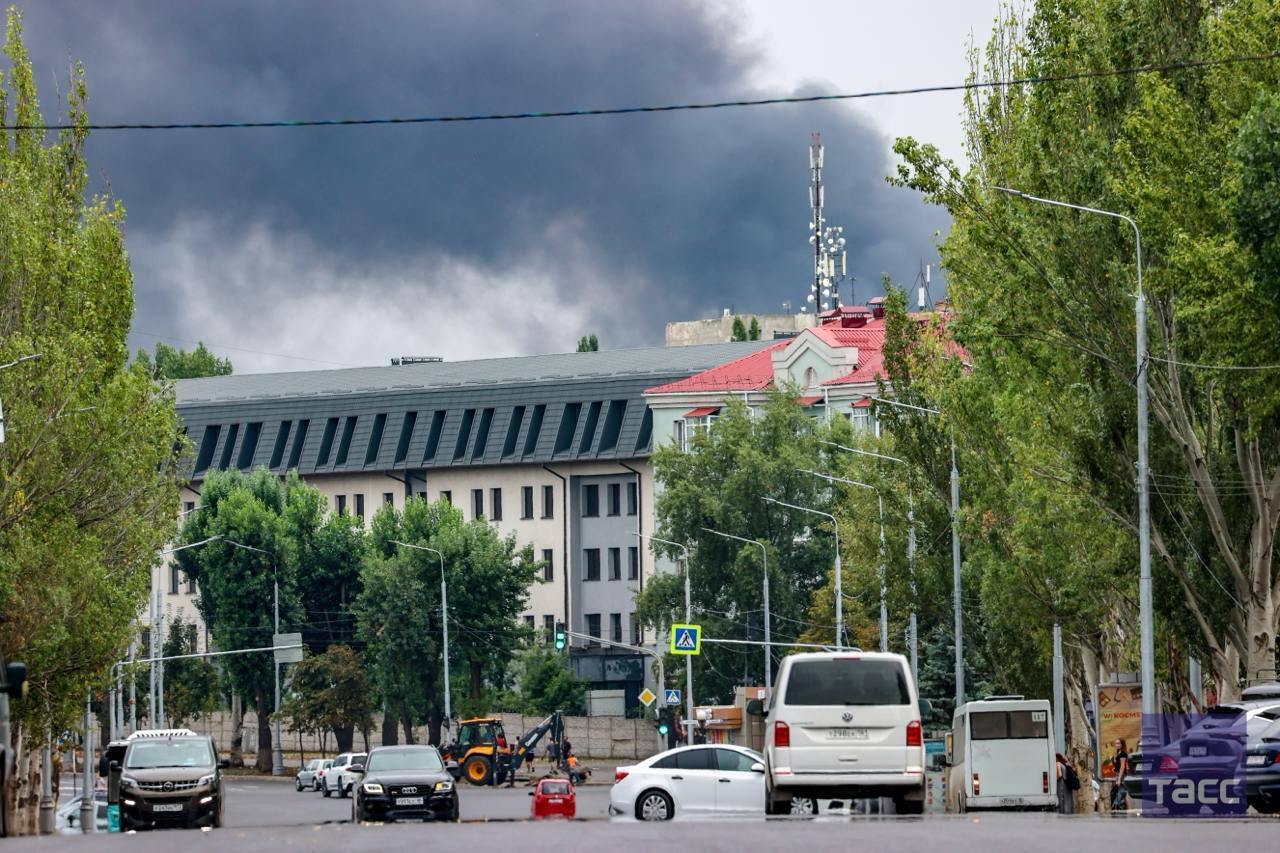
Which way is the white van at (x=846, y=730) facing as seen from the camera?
away from the camera

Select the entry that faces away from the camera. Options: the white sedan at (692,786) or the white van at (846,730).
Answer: the white van

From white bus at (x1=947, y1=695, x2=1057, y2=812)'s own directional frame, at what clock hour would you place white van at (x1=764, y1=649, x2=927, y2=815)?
white van at (x1=764, y1=649, x2=927, y2=815) is roughly at 6 o'clock from white bus at (x1=947, y1=695, x2=1057, y2=812).

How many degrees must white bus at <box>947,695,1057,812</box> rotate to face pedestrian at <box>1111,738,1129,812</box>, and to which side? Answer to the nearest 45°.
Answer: approximately 90° to its right

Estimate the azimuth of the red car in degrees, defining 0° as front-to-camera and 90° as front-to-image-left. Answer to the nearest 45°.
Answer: approximately 180°

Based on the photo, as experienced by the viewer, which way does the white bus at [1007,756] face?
facing away from the viewer
